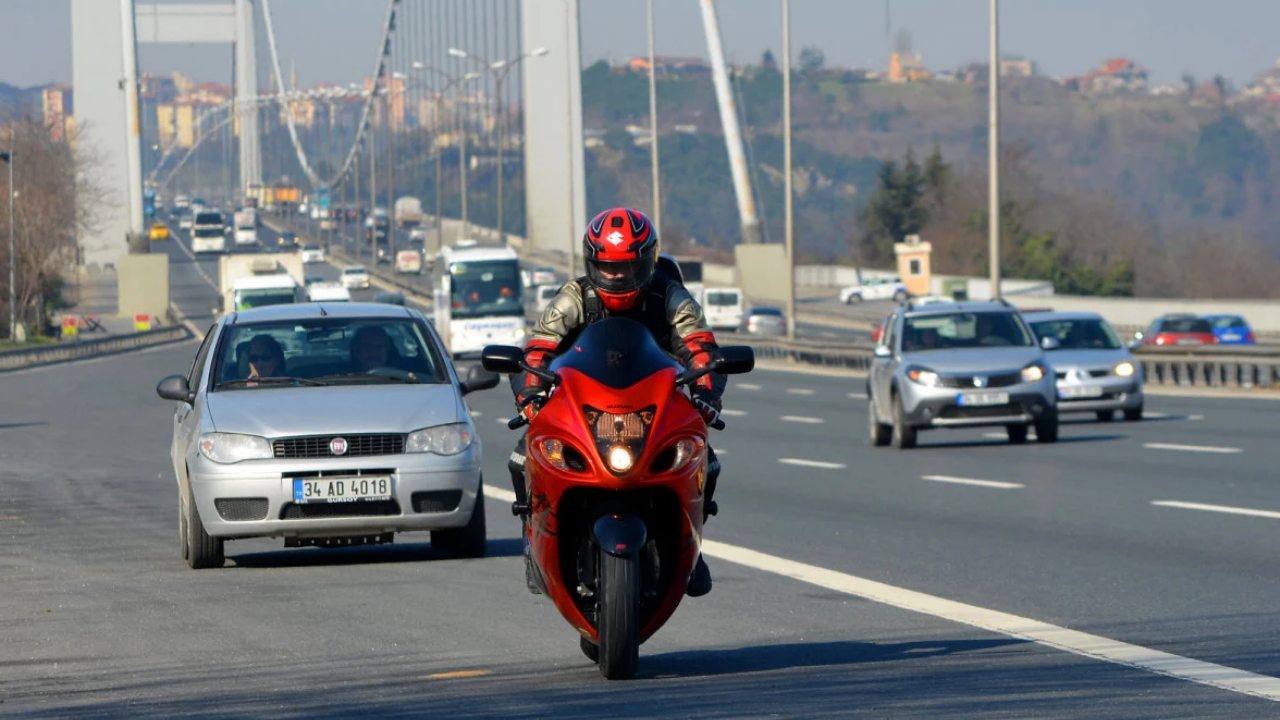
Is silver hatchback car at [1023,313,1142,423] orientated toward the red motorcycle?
yes

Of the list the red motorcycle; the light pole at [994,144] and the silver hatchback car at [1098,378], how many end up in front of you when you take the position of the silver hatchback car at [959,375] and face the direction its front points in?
1

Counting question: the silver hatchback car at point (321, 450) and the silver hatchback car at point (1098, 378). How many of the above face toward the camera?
2

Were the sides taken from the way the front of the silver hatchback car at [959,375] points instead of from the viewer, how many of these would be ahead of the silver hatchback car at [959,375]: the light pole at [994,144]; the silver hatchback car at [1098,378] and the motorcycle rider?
1

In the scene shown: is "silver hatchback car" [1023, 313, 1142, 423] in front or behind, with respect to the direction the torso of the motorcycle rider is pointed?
behind

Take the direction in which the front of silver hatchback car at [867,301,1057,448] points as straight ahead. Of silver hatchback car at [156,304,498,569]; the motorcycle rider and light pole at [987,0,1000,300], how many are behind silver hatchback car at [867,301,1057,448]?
1

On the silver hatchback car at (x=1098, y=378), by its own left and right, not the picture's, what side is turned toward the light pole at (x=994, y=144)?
back

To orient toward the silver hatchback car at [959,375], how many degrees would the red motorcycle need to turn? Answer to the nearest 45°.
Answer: approximately 180°
